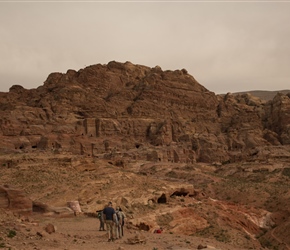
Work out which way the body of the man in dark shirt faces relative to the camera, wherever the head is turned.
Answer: away from the camera

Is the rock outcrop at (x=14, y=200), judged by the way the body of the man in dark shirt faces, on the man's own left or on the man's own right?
on the man's own left
